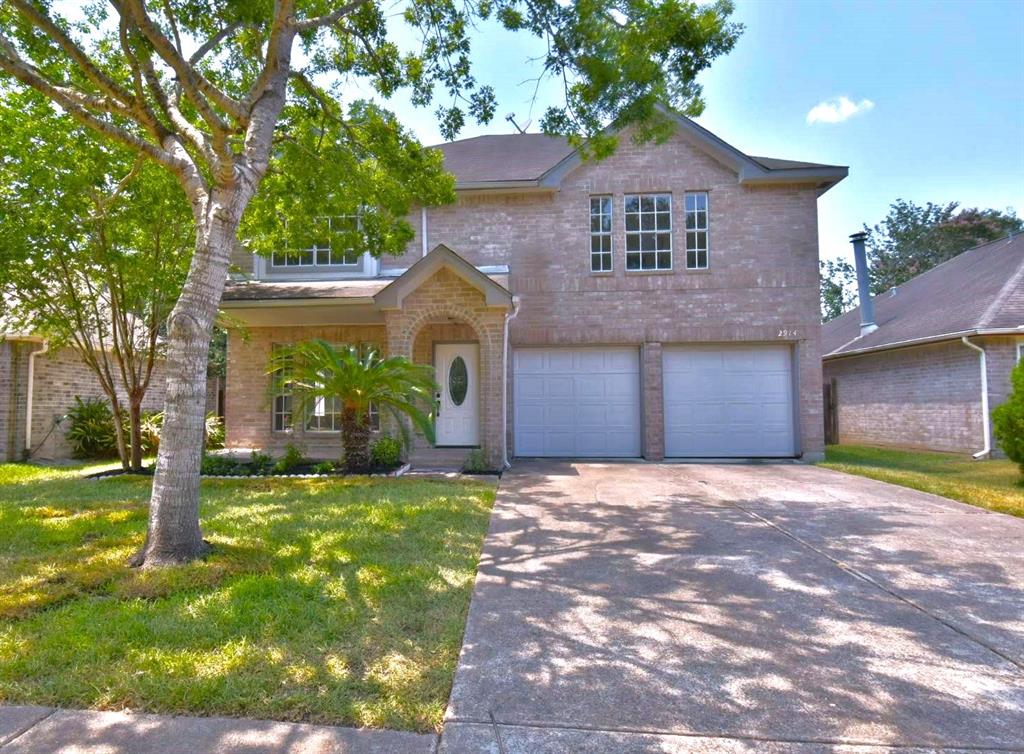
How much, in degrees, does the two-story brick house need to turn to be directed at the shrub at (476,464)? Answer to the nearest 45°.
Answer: approximately 45° to its right

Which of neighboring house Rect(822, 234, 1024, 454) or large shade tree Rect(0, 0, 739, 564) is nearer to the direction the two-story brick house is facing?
the large shade tree

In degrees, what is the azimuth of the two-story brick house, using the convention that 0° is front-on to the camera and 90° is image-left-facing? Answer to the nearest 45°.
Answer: approximately 0°

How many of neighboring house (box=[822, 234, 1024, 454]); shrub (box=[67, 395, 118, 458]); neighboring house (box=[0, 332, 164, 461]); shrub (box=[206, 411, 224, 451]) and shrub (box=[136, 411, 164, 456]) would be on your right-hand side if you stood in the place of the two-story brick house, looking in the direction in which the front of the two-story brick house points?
4

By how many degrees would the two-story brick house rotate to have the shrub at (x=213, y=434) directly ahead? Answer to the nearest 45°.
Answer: approximately 90° to its right

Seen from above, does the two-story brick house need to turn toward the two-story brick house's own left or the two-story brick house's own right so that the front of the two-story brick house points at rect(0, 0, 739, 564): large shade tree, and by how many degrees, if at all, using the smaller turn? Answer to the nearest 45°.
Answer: approximately 45° to the two-story brick house's own right

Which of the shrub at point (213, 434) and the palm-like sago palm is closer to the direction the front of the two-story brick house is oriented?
the palm-like sago palm

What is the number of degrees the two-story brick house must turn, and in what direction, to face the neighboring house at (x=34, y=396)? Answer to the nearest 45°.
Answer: approximately 90° to its right

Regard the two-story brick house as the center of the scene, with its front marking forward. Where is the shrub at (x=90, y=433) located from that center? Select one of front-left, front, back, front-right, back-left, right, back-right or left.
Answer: right

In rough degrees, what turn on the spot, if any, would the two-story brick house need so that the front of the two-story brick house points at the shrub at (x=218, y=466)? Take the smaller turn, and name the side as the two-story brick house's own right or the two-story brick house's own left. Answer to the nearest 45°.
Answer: approximately 90° to the two-story brick house's own right

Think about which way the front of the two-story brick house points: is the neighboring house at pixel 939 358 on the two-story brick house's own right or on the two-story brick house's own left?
on the two-story brick house's own left
